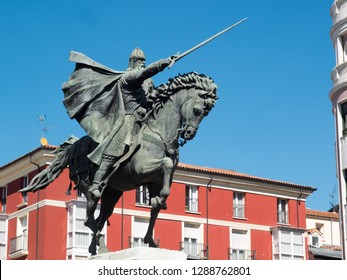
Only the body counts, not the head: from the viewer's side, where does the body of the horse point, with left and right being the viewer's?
facing the viewer and to the right of the viewer
